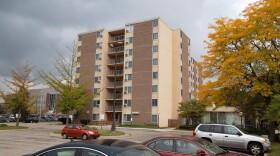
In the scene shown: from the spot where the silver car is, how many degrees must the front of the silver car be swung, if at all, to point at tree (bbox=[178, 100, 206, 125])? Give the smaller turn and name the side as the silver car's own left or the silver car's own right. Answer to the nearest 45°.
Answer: approximately 135° to the silver car's own left

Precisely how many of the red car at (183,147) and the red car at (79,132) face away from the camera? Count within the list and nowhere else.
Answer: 0
